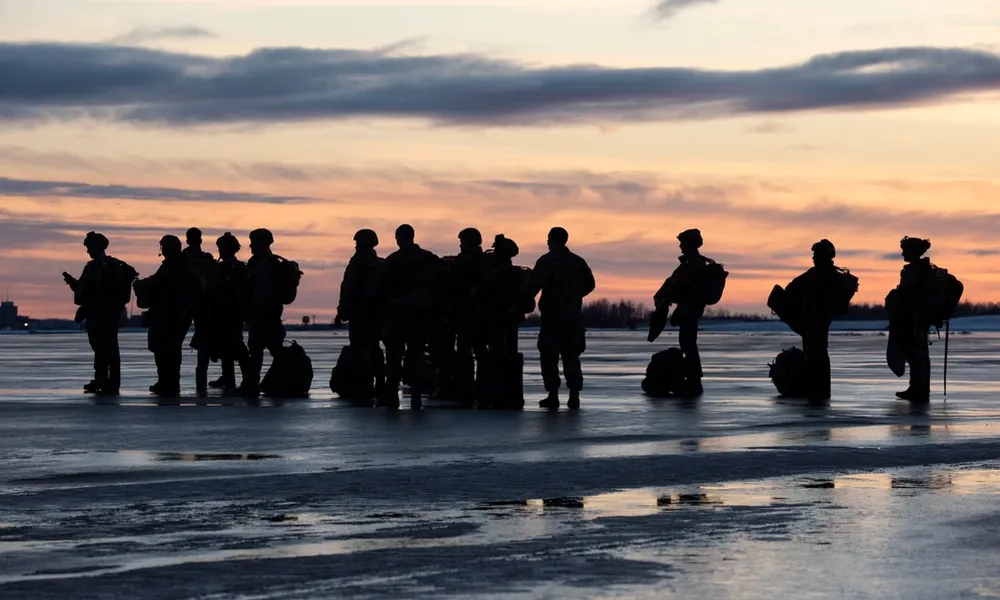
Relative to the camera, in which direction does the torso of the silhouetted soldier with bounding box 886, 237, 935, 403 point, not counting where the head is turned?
to the viewer's left

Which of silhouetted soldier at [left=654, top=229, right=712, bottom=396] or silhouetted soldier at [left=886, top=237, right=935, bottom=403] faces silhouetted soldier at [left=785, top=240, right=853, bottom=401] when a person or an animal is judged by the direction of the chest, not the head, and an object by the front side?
silhouetted soldier at [left=886, top=237, right=935, bottom=403]

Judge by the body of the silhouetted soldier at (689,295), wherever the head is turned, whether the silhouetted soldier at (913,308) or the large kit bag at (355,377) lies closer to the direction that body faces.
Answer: the large kit bag

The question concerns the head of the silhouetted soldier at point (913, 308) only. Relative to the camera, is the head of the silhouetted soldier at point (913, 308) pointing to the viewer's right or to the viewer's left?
to the viewer's left

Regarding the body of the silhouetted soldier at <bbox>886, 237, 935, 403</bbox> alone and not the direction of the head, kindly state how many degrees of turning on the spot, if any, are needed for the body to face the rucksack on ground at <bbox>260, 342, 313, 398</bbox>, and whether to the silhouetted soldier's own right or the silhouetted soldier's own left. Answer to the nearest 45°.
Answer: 0° — they already face it

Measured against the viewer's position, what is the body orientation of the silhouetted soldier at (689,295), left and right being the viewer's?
facing to the left of the viewer
